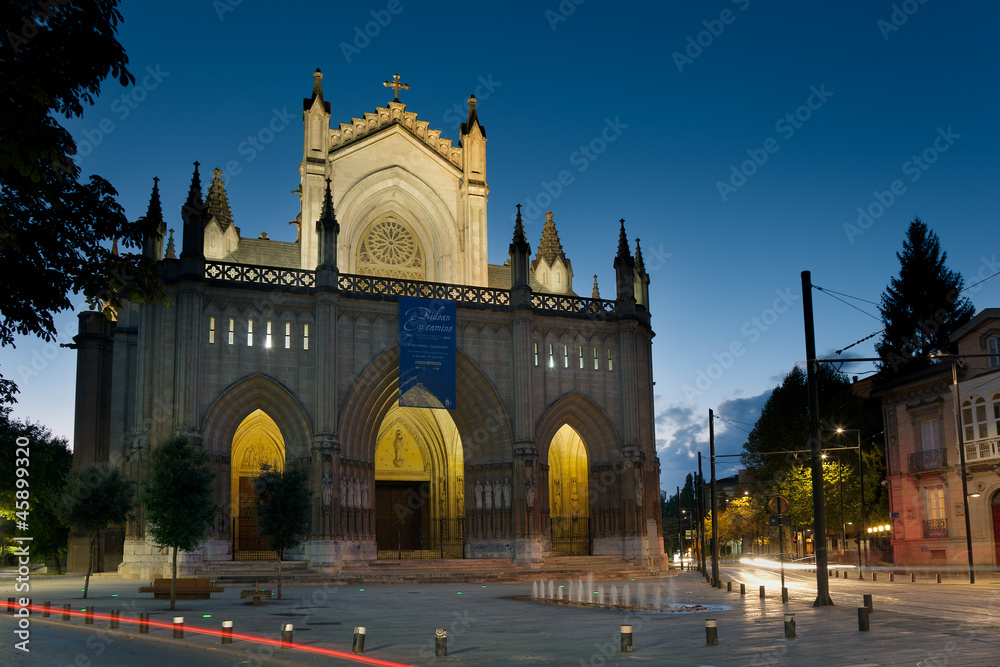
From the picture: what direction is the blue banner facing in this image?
toward the camera

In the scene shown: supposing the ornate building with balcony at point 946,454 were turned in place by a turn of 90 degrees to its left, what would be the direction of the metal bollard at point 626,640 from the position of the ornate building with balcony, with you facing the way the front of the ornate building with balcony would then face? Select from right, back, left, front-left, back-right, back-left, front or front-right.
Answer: front-right

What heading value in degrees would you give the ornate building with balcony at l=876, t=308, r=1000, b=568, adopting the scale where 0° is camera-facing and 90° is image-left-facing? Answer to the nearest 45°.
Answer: approximately 45°

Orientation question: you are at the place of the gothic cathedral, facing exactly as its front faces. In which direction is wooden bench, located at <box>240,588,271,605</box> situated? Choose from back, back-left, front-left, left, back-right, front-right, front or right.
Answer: front

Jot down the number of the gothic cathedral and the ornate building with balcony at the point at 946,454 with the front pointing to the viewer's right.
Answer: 0

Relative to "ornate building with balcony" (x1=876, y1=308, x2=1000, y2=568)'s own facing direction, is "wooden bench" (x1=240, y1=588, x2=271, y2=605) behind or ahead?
ahead

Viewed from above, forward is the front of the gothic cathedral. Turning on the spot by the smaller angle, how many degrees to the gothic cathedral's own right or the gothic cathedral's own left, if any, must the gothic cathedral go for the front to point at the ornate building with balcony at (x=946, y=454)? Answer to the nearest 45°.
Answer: approximately 90° to the gothic cathedral's own left

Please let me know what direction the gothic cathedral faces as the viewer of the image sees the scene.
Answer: facing the viewer

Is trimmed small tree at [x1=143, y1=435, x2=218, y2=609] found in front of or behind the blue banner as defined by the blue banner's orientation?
in front

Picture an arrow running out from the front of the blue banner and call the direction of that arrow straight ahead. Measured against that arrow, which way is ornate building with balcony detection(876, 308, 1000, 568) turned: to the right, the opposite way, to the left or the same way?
to the right

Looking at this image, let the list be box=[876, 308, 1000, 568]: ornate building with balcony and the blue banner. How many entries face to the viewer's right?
0

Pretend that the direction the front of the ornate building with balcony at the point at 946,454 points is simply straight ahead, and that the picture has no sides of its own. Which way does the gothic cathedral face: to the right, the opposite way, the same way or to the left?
to the left

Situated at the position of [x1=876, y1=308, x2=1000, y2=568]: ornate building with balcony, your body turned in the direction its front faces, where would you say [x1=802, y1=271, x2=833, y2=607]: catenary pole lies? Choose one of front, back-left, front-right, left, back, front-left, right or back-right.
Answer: front-left
